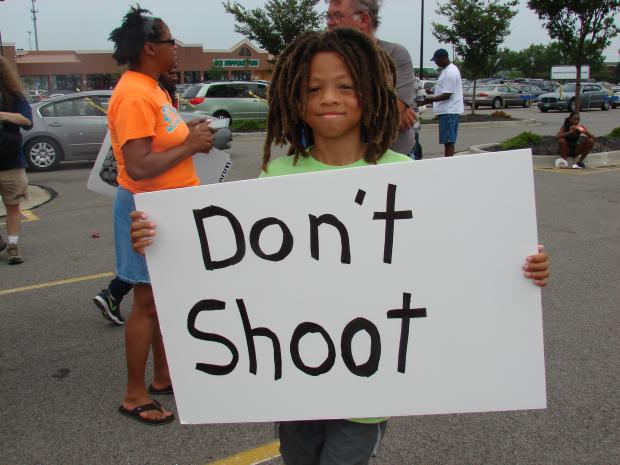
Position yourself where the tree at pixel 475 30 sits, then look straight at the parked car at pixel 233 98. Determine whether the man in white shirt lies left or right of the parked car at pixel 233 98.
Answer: left

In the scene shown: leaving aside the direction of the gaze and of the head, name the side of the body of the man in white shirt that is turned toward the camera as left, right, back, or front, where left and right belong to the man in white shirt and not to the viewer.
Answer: left

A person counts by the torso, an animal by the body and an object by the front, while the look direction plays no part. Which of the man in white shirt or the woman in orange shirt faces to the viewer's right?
the woman in orange shirt

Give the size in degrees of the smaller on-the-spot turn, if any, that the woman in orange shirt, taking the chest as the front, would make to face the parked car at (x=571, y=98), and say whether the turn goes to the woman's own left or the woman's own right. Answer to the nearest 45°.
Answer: approximately 45° to the woman's own left

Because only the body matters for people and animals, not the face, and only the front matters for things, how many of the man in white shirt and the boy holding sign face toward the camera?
1

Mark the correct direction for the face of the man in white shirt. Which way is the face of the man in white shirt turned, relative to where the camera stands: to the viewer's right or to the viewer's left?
to the viewer's left

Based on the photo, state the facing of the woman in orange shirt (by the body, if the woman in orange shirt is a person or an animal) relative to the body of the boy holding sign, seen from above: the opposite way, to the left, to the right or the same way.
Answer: to the left

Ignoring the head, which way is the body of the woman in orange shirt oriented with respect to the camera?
to the viewer's right

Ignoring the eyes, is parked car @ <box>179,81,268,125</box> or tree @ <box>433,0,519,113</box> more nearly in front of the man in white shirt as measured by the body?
the parked car
